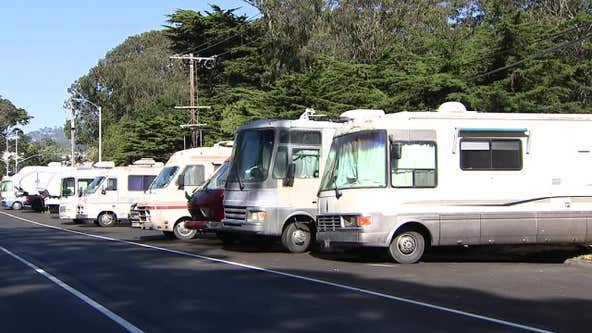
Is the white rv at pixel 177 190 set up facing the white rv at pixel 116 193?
no

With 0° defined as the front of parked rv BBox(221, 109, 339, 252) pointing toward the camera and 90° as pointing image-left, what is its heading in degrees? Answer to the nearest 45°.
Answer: approximately 45°

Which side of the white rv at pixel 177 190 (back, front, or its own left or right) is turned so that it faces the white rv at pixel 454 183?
left

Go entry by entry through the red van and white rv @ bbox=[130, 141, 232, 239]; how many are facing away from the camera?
0

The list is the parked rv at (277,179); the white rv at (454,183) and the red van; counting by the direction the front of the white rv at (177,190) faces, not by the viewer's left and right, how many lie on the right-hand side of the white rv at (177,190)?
0

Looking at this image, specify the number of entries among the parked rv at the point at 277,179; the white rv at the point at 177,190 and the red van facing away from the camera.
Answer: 0

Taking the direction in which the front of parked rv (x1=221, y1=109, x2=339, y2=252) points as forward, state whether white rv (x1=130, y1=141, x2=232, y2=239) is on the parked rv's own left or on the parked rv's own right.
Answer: on the parked rv's own right

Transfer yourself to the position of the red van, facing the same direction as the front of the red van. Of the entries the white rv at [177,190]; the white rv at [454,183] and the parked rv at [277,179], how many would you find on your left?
2

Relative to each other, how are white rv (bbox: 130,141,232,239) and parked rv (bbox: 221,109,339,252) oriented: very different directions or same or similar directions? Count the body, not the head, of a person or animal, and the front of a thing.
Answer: same or similar directions

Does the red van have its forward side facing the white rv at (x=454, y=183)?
no

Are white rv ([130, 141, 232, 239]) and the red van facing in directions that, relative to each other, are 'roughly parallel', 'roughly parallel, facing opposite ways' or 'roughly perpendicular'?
roughly parallel

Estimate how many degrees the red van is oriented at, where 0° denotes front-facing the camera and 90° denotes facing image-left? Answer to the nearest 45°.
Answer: approximately 45°

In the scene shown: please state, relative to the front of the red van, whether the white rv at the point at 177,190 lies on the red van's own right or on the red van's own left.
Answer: on the red van's own right

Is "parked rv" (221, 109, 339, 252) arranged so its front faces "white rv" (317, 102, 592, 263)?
no

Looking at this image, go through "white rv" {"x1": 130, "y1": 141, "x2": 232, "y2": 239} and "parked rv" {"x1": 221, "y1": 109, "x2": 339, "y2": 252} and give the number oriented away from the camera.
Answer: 0

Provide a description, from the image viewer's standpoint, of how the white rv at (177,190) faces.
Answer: facing the viewer and to the left of the viewer
